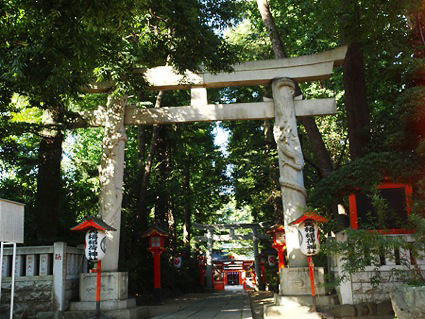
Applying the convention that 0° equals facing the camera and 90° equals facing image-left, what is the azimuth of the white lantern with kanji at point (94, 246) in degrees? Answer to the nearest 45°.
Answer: approximately 0°

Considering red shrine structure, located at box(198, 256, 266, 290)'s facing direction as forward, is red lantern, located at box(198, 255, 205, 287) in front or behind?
in front

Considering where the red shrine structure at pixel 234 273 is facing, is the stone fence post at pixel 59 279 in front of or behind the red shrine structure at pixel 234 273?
in front

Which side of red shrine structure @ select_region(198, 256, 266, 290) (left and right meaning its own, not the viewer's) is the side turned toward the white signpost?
front

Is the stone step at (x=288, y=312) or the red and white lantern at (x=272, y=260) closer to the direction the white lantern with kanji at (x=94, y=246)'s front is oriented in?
the stone step

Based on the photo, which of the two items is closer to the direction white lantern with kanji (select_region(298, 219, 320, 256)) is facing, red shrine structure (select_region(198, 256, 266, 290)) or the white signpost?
the white signpost

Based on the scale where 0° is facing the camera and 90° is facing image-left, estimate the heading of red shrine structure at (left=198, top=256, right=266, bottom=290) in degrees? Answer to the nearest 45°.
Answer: approximately 0°

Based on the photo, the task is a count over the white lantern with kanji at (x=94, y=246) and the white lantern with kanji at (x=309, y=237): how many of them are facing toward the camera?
2

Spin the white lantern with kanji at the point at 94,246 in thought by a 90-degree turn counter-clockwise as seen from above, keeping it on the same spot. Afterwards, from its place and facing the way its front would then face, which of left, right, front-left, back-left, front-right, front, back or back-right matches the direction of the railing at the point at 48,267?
back-left

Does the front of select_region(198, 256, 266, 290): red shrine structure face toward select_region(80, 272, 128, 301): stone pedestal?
yes

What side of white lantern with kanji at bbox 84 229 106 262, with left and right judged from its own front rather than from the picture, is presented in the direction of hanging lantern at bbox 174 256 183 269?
back

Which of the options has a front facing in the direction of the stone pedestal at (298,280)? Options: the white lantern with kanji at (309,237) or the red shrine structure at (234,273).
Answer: the red shrine structure

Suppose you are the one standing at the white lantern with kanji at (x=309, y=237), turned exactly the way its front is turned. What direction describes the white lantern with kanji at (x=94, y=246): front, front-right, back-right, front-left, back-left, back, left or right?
right
